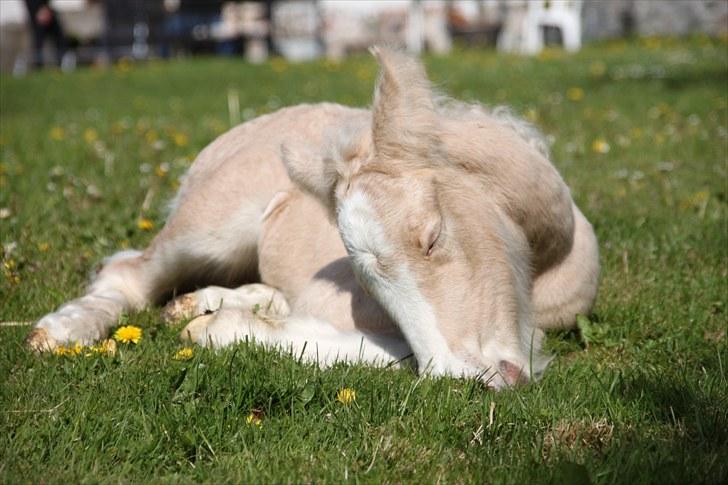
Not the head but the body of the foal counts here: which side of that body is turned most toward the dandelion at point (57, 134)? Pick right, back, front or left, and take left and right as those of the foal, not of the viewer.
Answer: back

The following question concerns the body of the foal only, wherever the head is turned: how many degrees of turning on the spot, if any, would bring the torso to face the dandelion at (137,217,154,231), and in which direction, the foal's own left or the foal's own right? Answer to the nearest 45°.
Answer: approximately 180°

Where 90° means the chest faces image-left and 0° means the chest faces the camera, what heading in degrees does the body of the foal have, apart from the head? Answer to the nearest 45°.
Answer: approximately 315°

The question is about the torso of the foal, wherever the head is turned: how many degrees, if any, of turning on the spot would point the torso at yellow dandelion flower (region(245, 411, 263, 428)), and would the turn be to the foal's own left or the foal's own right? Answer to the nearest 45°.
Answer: approximately 90° to the foal's own right

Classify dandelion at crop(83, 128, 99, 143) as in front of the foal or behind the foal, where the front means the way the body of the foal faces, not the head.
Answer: behind

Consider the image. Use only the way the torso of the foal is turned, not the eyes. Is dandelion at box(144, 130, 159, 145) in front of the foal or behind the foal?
behind

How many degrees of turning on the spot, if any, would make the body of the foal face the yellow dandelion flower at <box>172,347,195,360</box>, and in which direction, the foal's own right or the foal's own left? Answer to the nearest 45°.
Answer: approximately 90° to the foal's own right

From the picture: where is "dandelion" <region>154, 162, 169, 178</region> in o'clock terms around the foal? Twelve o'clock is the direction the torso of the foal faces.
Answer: The dandelion is roughly at 7 o'clock from the foal.

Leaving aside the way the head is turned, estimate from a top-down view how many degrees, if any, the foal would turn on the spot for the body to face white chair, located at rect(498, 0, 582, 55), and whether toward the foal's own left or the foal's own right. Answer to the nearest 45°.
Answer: approximately 135° to the foal's own left
